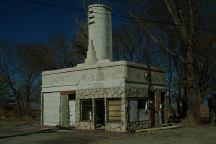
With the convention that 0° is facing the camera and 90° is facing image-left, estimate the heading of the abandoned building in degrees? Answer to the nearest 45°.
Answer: approximately 45°

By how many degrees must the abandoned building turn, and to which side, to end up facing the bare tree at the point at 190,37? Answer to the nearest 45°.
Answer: approximately 135° to its left
